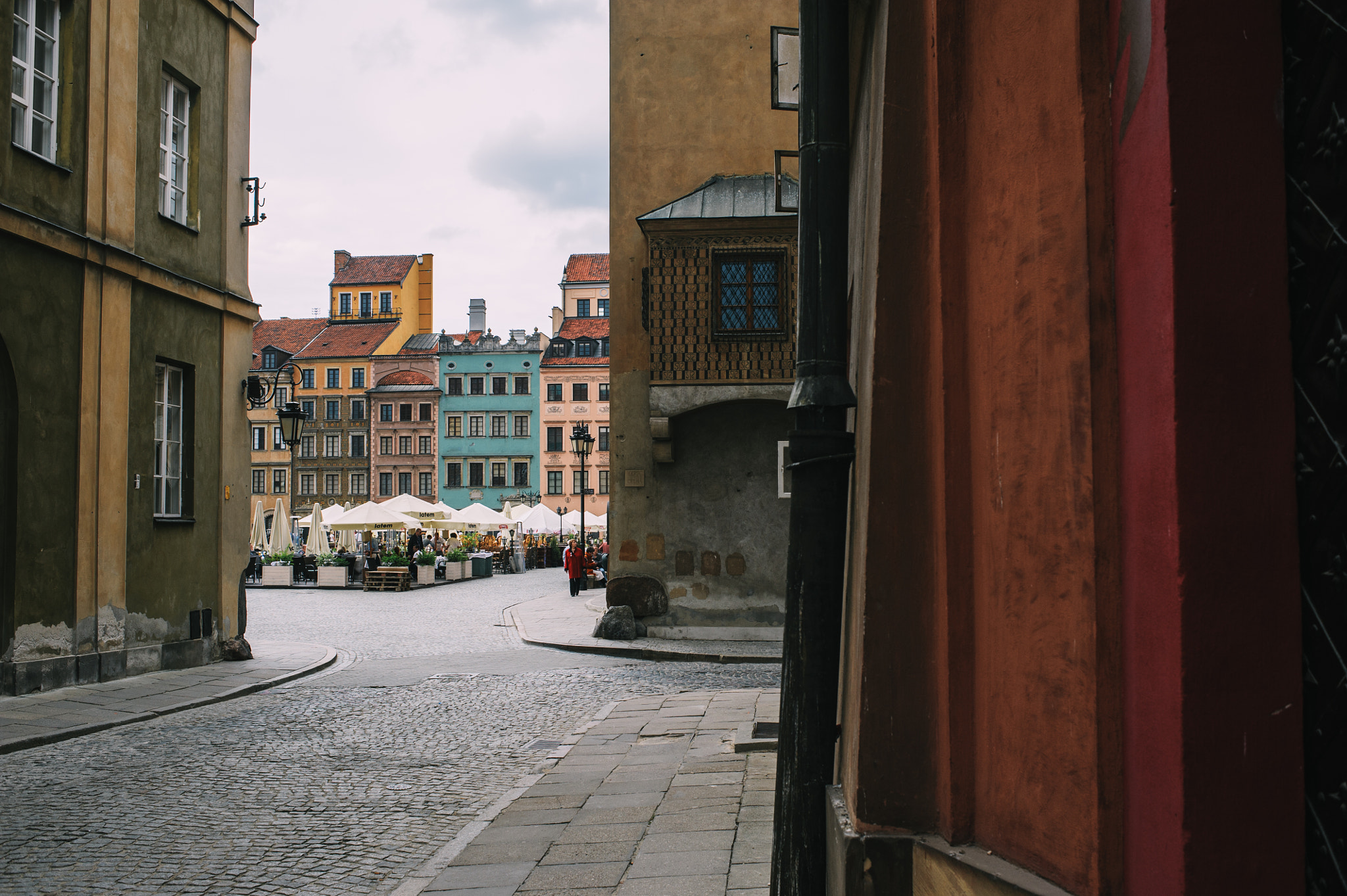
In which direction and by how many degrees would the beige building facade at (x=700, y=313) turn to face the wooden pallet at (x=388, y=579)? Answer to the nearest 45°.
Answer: approximately 135° to its right

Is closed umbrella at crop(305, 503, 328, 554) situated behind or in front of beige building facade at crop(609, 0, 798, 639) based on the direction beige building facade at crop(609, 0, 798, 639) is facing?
behind

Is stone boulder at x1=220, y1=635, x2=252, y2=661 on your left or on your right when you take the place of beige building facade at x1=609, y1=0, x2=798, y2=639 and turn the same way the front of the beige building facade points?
on your right

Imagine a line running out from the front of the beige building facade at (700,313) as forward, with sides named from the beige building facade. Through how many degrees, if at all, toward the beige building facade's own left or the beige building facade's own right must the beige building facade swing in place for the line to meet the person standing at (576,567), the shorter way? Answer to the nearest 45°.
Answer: approximately 180°

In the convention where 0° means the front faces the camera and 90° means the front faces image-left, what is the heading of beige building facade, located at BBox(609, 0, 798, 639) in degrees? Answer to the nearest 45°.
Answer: approximately 0°

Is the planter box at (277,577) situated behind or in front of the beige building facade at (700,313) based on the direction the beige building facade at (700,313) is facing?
behind

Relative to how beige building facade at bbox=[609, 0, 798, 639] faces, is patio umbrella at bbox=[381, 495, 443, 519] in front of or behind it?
behind
